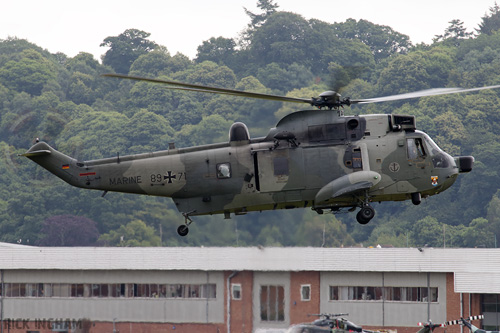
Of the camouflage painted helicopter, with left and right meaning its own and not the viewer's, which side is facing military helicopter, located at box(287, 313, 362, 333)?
left

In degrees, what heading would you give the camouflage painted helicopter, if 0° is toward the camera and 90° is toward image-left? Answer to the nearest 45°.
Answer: approximately 270°

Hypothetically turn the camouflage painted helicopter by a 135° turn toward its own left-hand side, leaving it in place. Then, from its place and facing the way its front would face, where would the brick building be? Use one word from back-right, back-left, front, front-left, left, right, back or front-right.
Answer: front-right
